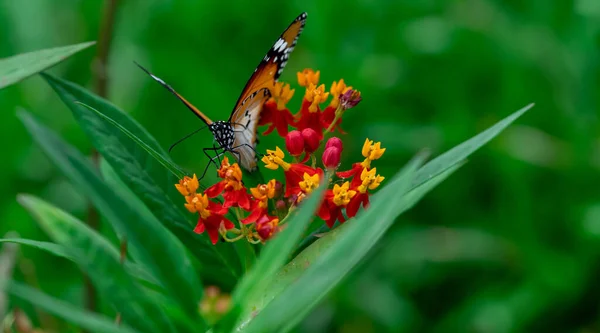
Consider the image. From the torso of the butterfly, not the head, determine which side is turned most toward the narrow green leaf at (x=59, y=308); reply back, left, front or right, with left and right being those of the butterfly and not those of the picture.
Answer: front

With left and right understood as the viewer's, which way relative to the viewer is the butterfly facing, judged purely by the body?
facing the viewer and to the left of the viewer
